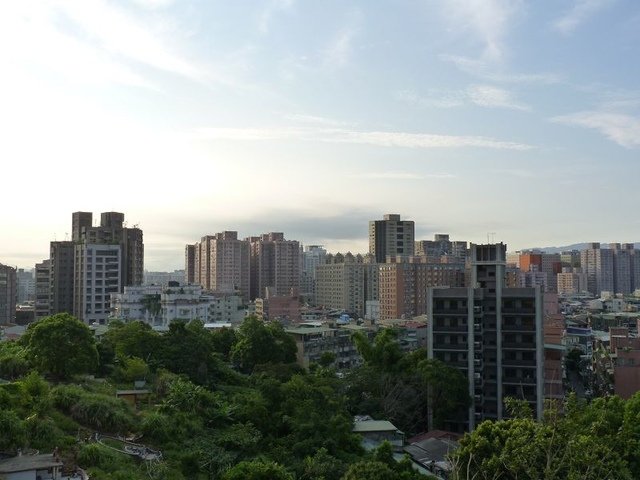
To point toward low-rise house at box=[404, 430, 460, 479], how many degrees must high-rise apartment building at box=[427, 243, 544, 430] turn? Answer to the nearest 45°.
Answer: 0° — it already faces it

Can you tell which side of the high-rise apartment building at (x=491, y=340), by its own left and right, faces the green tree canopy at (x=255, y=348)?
right

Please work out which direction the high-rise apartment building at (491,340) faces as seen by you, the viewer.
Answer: facing the viewer

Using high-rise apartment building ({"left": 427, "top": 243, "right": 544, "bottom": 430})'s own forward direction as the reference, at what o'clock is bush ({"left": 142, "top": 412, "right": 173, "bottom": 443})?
The bush is roughly at 1 o'clock from the high-rise apartment building.

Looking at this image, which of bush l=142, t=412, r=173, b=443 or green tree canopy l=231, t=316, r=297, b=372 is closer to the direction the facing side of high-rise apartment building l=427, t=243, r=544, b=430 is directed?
the bush

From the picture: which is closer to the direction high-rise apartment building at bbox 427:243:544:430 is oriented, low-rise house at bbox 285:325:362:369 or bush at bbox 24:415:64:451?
the bush

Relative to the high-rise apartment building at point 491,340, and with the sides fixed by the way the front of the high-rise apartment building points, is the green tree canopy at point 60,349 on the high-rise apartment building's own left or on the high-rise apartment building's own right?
on the high-rise apartment building's own right

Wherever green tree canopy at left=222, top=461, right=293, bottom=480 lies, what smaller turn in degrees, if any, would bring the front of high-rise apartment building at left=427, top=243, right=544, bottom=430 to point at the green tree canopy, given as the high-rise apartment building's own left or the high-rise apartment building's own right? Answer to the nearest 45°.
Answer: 0° — it already faces it

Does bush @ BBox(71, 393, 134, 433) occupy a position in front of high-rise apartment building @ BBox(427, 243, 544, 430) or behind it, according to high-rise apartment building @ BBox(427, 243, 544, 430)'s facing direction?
in front
